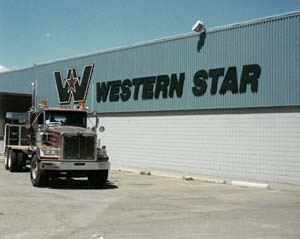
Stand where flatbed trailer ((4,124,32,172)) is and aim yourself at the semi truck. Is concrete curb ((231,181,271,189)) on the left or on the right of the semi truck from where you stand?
left

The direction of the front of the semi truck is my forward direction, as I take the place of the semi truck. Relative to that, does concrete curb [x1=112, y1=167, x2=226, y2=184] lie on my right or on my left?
on my left

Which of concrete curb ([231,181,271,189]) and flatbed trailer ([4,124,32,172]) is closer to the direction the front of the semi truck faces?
the concrete curb

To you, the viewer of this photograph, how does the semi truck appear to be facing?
facing the viewer and to the right of the viewer

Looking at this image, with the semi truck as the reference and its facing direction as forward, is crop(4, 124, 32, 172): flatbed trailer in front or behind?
behind
